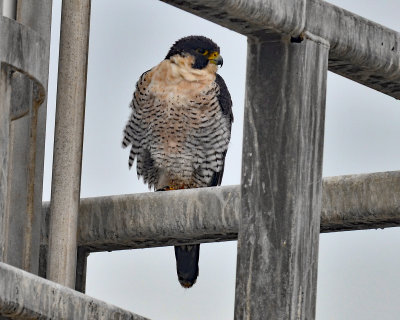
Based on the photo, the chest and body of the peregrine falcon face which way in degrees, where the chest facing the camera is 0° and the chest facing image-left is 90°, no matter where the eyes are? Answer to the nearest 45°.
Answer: approximately 0°
